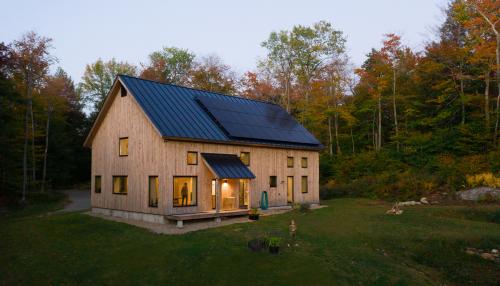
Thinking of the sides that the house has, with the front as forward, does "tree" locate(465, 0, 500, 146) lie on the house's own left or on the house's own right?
on the house's own left

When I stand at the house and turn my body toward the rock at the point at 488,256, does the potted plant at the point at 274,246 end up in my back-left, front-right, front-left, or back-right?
front-right

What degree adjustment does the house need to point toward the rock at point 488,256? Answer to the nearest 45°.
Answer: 0° — it already faces it

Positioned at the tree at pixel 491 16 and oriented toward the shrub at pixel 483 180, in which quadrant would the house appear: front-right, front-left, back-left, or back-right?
front-right

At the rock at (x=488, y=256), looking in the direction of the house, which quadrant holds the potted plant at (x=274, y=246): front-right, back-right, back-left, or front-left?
front-left

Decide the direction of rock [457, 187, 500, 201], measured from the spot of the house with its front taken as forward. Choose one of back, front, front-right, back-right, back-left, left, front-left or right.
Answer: front-left

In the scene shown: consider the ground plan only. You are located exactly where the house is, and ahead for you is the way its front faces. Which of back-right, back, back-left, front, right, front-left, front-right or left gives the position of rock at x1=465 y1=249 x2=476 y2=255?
front

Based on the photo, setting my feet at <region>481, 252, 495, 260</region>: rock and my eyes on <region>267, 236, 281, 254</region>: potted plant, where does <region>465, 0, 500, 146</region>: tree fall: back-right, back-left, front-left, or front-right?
back-right

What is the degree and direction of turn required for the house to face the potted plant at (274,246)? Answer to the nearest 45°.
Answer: approximately 45° to its right
